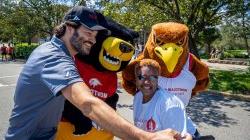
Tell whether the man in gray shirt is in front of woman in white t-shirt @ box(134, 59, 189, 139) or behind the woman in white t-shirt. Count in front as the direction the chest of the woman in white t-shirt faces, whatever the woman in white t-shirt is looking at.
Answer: in front

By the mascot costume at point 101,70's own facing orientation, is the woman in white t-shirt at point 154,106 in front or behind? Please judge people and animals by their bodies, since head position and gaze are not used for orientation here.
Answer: in front

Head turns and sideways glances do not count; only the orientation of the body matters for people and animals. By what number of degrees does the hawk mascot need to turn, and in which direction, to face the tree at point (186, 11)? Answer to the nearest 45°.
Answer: approximately 180°

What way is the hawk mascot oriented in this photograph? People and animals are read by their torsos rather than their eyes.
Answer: toward the camera

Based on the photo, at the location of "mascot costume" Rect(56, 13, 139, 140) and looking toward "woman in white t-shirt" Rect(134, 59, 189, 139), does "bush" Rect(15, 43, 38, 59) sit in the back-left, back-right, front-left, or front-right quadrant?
back-left

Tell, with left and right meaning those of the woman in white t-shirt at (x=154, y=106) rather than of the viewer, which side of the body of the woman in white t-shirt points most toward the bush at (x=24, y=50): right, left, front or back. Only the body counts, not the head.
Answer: right

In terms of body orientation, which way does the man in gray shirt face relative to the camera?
to the viewer's right

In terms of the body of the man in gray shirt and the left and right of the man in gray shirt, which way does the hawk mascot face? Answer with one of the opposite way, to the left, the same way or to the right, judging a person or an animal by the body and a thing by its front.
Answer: to the right

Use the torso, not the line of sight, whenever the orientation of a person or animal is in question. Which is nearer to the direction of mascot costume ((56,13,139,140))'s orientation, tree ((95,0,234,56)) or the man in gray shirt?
the man in gray shirt

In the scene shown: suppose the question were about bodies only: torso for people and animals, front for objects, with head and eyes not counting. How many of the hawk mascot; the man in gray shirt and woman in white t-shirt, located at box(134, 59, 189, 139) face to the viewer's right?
1

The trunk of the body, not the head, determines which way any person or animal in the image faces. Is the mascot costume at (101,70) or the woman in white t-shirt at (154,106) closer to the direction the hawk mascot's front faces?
the woman in white t-shirt

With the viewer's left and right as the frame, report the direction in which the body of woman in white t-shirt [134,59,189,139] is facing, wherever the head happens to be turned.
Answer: facing the viewer and to the left of the viewer

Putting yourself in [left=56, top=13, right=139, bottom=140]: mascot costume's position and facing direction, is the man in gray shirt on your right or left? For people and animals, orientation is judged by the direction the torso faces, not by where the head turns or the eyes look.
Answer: on your right

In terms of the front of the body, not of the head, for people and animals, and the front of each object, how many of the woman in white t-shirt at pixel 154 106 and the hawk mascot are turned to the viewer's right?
0

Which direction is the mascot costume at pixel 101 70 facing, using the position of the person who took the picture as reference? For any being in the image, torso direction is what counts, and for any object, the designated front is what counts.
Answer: facing the viewer and to the right of the viewer
